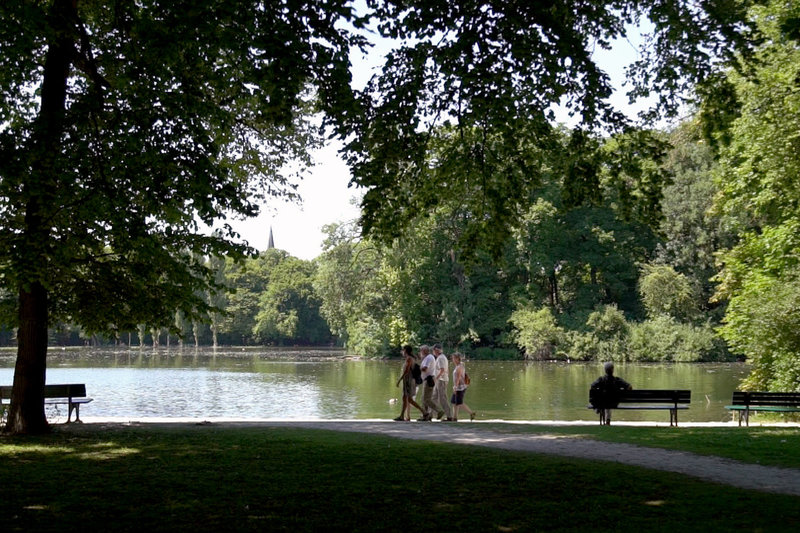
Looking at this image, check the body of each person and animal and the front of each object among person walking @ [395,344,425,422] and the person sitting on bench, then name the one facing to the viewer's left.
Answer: the person walking

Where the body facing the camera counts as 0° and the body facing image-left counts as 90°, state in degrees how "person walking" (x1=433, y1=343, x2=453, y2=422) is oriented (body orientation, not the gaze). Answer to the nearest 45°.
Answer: approximately 90°

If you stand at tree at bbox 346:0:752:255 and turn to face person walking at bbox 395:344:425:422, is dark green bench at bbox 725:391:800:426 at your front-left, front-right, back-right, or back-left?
front-right

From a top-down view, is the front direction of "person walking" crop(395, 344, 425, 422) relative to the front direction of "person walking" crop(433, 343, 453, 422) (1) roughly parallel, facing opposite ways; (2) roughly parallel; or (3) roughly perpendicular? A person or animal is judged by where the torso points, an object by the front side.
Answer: roughly parallel

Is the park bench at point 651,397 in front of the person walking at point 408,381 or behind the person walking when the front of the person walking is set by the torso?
behind

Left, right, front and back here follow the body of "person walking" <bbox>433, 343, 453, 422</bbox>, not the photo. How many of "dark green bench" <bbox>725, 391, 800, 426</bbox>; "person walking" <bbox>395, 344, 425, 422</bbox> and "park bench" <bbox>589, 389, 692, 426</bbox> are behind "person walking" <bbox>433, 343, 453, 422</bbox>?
2

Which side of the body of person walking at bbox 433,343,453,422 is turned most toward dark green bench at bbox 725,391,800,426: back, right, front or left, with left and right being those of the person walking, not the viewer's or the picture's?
back

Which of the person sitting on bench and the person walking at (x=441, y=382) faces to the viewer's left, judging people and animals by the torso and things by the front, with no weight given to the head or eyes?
the person walking

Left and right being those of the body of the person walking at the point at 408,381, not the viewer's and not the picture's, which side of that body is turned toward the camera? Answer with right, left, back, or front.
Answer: left

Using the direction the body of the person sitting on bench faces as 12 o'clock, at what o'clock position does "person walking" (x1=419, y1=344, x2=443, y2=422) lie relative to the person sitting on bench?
The person walking is roughly at 9 o'clock from the person sitting on bench.

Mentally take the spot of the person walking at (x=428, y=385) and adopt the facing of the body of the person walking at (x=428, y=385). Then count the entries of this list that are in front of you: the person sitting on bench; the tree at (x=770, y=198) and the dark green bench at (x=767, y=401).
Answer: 0

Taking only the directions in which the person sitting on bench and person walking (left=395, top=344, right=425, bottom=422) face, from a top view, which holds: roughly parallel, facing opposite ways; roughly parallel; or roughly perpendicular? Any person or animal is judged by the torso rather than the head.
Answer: roughly perpendicular

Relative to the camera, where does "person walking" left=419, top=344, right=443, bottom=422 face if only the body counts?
to the viewer's left

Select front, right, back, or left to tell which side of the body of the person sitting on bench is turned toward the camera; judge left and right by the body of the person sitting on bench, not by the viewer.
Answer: back

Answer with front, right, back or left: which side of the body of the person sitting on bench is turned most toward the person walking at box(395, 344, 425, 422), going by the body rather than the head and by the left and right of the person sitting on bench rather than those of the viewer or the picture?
left
